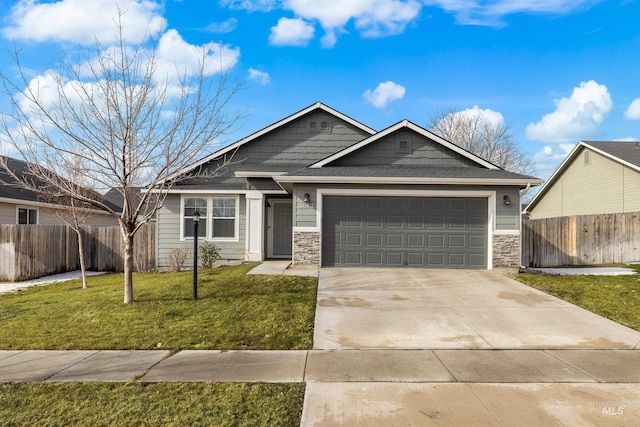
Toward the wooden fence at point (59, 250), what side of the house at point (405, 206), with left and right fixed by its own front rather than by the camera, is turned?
right

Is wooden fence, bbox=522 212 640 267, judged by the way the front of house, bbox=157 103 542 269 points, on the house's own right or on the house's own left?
on the house's own left

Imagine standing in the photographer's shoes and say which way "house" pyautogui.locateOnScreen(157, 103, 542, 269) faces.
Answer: facing the viewer

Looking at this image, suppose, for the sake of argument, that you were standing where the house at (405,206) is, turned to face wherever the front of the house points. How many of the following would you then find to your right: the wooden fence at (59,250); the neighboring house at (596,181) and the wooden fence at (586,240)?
1

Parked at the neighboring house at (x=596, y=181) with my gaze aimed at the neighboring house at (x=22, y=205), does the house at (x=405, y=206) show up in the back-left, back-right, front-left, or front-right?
front-left

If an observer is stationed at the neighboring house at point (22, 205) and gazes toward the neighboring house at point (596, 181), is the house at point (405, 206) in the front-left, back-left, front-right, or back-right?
front-right

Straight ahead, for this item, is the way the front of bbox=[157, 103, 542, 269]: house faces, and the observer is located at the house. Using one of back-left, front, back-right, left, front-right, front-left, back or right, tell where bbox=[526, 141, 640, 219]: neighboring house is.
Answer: back-left

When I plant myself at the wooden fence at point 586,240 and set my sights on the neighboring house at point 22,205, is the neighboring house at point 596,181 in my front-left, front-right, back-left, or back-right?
back-right

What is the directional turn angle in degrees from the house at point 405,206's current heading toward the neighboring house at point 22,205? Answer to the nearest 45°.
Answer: approximately 90° to its right
